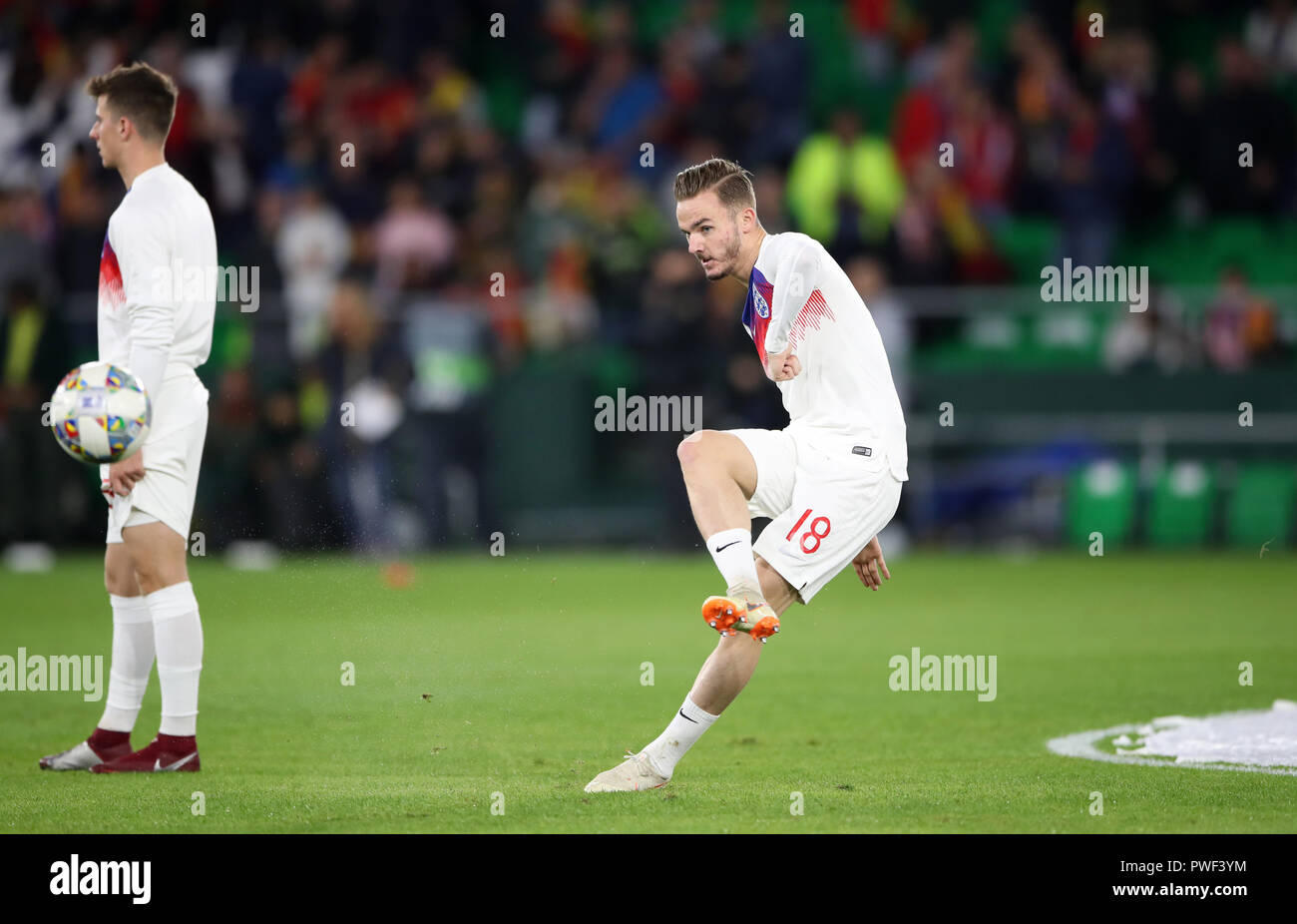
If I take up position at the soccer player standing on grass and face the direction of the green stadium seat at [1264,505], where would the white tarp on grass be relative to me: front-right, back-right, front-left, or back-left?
front-right

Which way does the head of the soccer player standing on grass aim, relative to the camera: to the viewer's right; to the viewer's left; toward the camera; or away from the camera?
to the viewer's left

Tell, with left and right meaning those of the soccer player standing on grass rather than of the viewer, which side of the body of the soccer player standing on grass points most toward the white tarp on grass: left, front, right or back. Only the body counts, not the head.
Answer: back

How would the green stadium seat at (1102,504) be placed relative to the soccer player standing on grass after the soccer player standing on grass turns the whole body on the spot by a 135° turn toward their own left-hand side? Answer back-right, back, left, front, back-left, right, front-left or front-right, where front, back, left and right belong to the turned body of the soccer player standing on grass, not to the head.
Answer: left

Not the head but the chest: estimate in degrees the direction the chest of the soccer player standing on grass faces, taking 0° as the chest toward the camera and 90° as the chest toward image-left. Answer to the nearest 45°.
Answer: approximately 90°

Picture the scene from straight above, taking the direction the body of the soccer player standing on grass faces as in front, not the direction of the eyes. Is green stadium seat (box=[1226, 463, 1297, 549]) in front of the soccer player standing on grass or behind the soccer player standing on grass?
behind

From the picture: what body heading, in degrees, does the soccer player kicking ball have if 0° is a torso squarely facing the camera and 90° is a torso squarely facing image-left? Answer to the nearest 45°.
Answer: approximately 90°

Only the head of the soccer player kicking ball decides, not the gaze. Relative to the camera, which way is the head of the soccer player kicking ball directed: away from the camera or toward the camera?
toward the camera

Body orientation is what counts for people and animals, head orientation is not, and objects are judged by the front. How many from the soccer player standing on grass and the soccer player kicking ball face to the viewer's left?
2

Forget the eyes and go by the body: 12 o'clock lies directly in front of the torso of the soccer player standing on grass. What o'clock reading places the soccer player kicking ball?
The soccer player kicking ball is roughly at 7 o'clock from the soccer player standing on grass.

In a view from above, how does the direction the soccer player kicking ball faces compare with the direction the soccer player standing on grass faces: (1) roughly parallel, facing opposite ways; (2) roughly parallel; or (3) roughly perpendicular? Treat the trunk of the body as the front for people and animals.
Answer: roughly parallel
